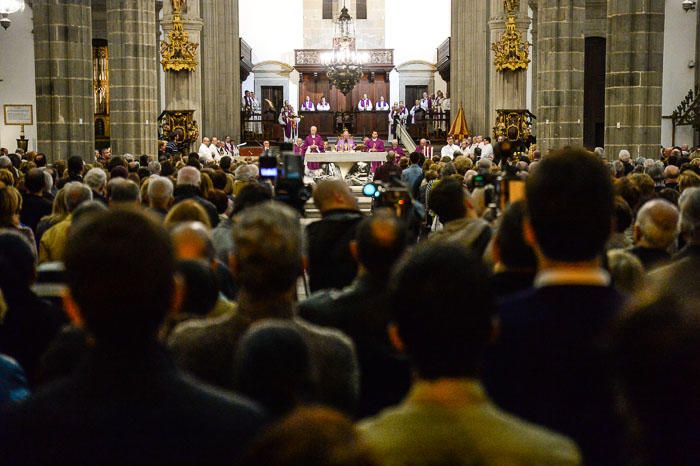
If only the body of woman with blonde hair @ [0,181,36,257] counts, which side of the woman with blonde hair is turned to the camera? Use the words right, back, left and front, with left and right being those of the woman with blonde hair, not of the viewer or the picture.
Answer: back

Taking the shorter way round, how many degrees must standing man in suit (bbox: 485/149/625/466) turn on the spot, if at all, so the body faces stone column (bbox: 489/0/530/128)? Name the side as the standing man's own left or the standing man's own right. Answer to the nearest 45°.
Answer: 0° — they already face it

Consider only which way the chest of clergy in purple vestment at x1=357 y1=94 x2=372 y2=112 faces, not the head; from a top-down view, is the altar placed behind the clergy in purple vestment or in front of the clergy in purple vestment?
in front

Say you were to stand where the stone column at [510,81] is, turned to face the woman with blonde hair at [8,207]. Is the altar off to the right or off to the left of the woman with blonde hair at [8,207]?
right

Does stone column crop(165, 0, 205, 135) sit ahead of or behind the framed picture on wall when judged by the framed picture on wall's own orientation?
ahead

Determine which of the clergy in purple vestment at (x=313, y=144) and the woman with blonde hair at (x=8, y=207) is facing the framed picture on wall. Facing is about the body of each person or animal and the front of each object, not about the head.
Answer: the woman with blonde hair

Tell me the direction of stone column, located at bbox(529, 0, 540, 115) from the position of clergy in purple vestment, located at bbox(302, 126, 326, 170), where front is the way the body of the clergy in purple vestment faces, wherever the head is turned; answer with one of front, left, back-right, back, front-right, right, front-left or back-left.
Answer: back-left

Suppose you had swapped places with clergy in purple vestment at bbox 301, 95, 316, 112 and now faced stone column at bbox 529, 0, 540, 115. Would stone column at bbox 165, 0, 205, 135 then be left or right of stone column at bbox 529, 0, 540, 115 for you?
right

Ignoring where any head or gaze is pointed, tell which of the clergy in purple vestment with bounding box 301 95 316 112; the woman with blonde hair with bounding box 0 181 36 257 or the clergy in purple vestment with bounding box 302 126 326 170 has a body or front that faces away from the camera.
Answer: the woman with blonde hair

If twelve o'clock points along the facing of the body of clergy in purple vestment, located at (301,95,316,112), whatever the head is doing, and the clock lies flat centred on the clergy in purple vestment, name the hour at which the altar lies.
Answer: The altar is roughly at 12 o'clock from the clergy in purple vestment.

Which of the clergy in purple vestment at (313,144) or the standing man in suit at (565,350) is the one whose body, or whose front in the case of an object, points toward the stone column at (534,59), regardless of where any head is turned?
the standing man in suit

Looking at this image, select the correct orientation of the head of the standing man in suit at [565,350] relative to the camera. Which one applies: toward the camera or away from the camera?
away from the camera

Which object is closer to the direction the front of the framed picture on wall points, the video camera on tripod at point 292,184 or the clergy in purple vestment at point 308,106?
the video camera on tripod

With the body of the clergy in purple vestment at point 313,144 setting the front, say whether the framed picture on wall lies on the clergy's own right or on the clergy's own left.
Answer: on the clergy's own right

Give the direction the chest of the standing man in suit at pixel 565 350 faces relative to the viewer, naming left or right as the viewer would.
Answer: facing away from the viewer

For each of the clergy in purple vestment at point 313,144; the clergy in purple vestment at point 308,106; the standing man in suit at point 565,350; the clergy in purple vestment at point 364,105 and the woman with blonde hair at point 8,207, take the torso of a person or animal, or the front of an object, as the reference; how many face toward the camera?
3
